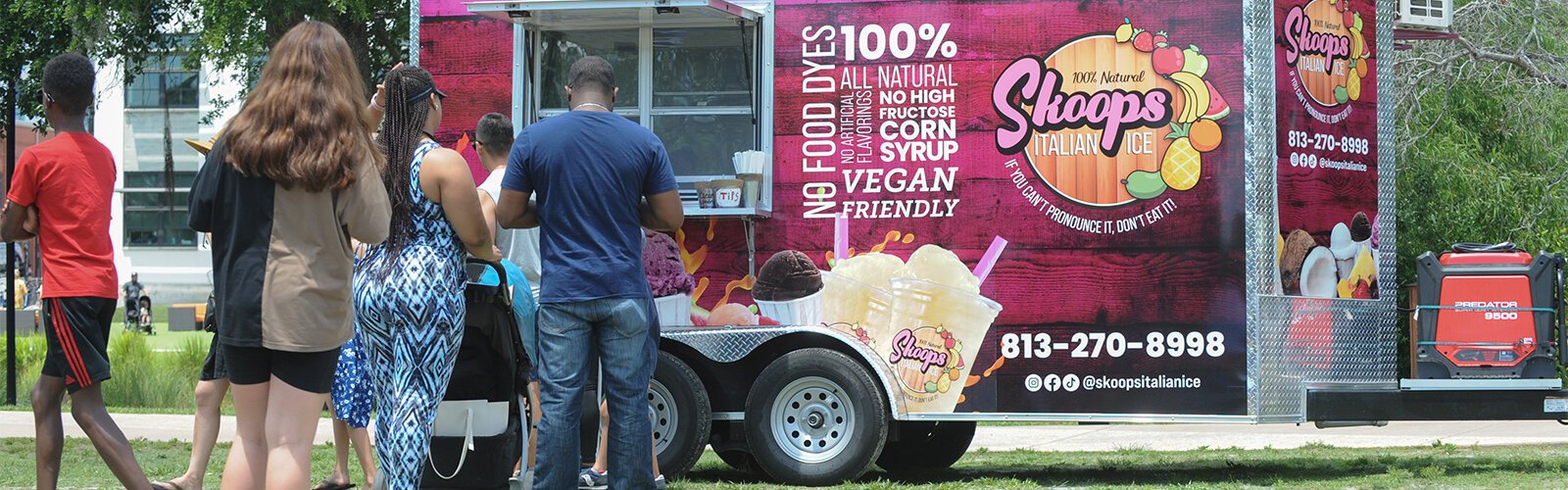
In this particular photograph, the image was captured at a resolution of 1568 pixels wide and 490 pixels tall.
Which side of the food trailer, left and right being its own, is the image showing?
right

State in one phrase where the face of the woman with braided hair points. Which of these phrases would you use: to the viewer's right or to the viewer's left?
to the viewer's right

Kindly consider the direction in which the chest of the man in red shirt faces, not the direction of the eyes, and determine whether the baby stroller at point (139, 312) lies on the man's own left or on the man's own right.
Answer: on the man's own right

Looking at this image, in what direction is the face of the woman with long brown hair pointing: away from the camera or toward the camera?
away from the camera

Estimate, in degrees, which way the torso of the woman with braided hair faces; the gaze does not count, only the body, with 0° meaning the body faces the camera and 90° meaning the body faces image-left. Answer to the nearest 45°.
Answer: approximately 225°

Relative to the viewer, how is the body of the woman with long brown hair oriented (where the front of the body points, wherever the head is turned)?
away from the camera

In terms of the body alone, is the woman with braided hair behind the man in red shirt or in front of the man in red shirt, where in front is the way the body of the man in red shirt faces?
behind

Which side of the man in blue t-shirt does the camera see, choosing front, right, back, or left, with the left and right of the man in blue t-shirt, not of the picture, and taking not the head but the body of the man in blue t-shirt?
back

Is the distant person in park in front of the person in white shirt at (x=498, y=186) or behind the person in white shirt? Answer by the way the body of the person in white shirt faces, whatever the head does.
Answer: in front

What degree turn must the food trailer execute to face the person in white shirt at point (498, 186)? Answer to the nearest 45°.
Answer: approximately 135° to its right

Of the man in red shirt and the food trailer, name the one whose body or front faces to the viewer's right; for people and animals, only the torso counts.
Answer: the food trailer
